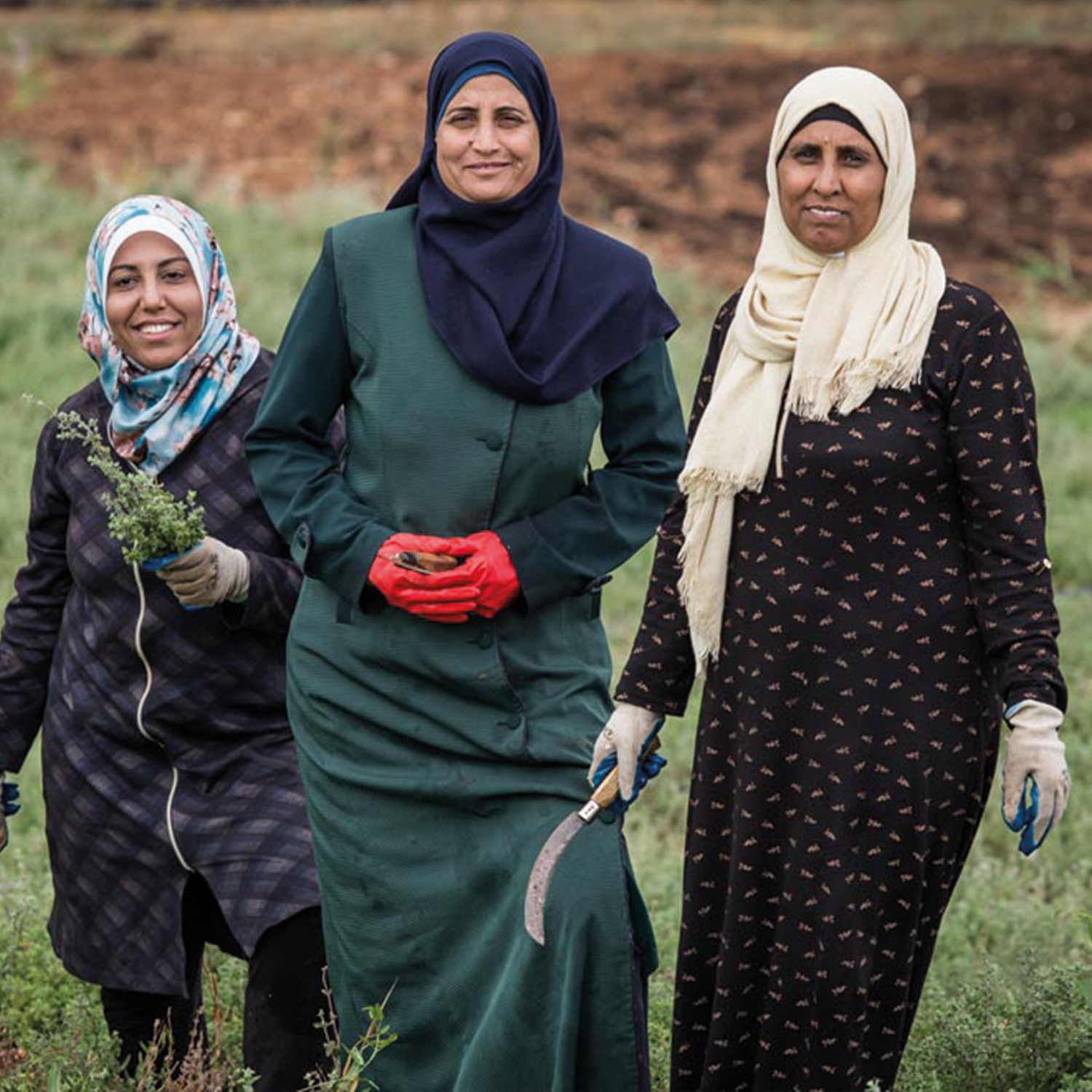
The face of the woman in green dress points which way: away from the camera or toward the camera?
toward the camera

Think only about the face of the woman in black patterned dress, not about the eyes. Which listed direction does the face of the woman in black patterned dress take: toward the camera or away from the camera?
toward the camera

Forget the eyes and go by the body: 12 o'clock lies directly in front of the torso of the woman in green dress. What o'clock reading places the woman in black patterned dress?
The woman in black patterned dress is roughly at 9 o'clock from the woman in green dress.

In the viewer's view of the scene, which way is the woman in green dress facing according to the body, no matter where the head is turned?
toward the camera
